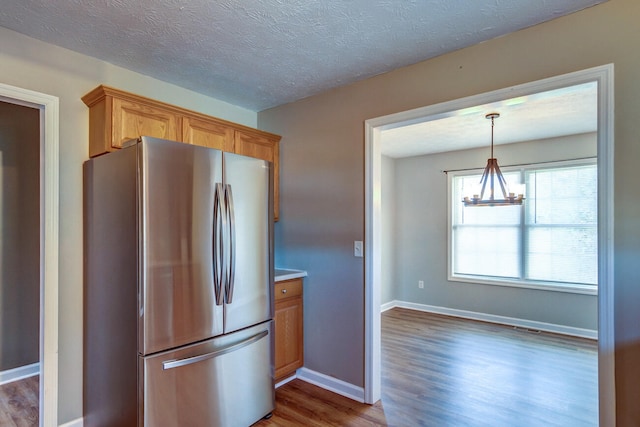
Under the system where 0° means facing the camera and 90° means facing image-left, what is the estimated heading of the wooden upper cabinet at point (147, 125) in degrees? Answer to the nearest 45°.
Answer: approximately 315°

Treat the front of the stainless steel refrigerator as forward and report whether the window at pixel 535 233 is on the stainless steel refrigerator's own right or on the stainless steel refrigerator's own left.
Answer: on the stainless steel refrigerator's own left

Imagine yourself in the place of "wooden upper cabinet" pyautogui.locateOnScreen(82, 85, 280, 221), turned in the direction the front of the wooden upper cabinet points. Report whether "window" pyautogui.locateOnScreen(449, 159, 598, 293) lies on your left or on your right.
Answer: on your left

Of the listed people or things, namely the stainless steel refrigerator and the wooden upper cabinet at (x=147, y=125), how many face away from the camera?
0
